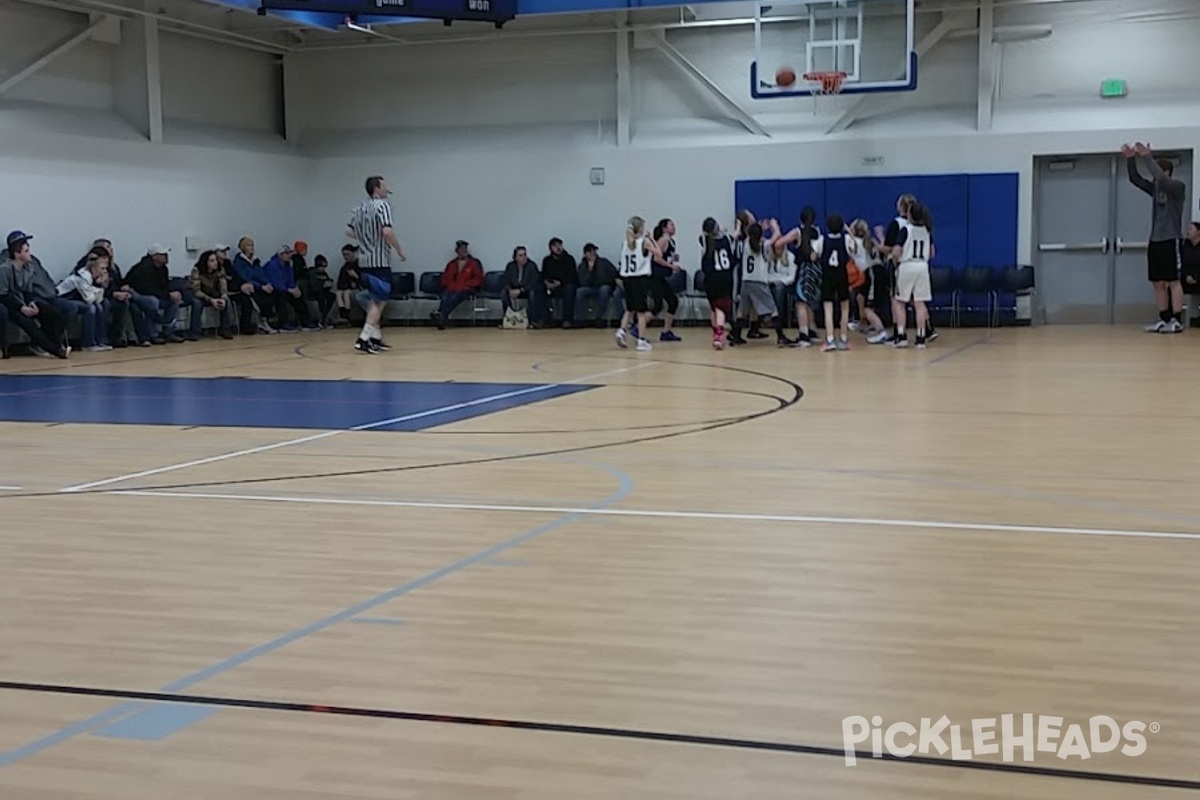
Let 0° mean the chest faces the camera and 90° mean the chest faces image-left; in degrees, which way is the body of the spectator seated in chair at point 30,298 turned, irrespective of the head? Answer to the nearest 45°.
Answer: approximately 315°

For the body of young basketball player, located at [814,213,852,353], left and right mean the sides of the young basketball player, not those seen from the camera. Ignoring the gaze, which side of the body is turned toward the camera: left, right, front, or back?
back

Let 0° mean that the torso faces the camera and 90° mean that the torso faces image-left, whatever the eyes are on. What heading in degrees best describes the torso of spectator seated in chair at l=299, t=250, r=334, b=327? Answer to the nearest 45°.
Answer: approximately 315°

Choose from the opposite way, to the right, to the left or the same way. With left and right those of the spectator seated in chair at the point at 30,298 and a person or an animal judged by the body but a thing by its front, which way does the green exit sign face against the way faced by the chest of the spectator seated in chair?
to the right

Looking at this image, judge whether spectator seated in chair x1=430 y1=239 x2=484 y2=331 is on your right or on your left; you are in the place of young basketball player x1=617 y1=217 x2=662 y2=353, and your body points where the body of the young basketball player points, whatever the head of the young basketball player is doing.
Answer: on your left

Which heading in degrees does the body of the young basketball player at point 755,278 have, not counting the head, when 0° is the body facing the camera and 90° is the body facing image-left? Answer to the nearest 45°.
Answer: approximately 225°

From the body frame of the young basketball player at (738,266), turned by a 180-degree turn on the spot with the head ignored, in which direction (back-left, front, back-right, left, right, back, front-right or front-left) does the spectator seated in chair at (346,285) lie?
front-right

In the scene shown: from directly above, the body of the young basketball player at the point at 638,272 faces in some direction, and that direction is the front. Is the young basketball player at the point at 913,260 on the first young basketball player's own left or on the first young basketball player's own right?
on the first young basketball player's own right

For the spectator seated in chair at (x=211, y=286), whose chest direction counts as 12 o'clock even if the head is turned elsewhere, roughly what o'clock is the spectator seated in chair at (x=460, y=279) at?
the spectator seated in chair at (x=460, y=279) is roughly at 10 o'clock from the spectator seated in chair at (x=211, y=286).
